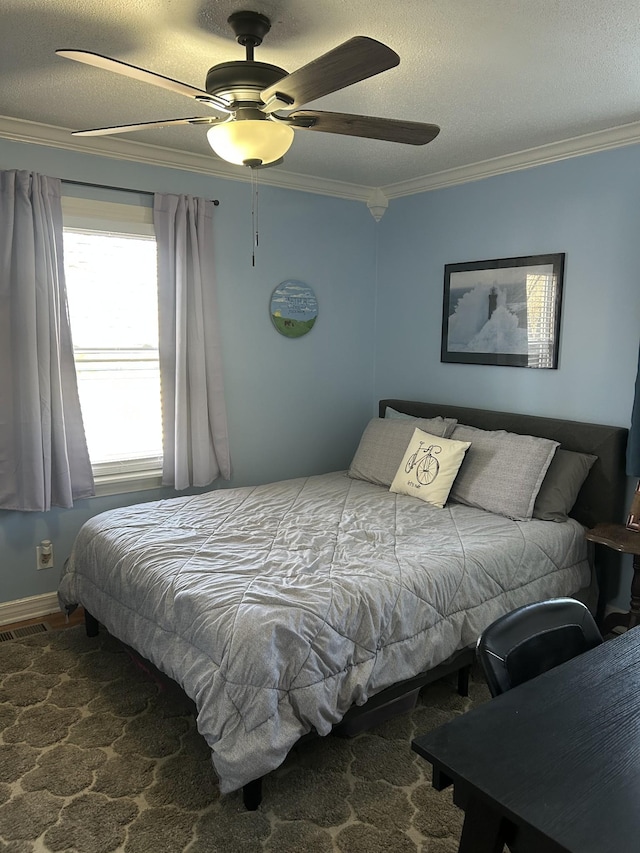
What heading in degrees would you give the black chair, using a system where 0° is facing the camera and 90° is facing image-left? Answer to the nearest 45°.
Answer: approximately 315°

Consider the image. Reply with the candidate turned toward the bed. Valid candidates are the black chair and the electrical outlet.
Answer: the electrical outlet

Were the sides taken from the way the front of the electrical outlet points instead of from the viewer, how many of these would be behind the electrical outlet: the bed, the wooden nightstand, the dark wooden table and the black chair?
0

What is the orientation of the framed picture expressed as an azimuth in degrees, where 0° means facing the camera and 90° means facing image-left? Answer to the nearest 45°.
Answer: approximately 45°

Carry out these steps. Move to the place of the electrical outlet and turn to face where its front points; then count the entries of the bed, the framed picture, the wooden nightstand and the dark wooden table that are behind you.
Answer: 0

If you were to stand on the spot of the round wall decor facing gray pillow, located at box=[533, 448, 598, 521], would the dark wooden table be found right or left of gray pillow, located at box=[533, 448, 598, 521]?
right

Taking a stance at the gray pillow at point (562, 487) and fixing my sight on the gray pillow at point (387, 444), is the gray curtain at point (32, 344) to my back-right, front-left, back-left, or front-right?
front-left

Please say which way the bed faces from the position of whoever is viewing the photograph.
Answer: facing the viewer and to the left of the viewer

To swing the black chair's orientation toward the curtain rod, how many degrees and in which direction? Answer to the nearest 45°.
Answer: approximately 180°

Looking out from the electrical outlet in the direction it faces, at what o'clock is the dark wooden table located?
The dark wooden table is roughly at 1 o'clock from the electrical outlet.

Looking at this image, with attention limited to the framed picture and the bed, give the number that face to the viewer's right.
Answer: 0

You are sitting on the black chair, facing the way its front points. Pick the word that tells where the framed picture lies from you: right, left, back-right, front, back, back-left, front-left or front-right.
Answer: back-left

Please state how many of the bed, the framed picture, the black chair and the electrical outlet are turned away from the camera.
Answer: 0

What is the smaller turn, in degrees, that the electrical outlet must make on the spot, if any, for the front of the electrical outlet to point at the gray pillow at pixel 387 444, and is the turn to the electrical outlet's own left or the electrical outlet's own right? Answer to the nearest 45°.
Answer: approximately 45° to the electrical outlet's own left

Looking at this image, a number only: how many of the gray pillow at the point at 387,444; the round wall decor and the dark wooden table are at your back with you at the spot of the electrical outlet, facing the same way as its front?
0

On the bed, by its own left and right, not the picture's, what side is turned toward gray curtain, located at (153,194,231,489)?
right

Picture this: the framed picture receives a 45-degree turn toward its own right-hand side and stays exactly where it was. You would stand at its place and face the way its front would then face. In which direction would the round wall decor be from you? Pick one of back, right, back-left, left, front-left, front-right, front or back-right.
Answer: front

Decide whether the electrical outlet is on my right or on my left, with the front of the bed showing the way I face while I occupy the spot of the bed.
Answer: on my right

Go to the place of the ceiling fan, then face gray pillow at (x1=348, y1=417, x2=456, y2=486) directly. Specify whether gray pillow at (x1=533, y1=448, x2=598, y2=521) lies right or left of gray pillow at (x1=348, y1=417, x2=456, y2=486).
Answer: right

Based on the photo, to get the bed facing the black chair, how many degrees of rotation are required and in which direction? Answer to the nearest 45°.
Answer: approximately 90° to its left
